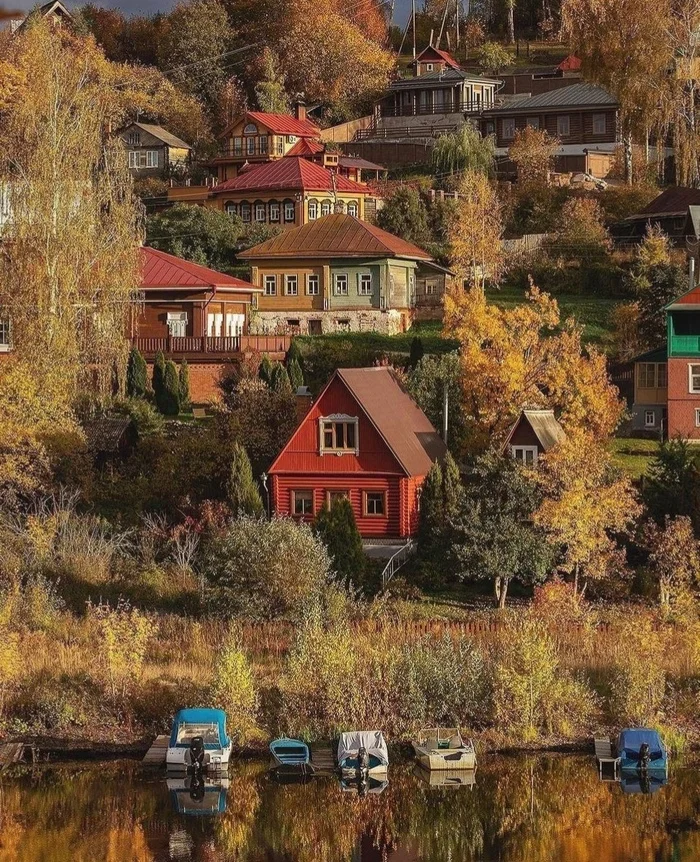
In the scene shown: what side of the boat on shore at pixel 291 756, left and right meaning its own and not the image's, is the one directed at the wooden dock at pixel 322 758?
right

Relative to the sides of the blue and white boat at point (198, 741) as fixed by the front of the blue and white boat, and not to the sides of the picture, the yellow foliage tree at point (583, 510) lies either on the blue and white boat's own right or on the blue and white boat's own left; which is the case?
on the blue and white boat's own right

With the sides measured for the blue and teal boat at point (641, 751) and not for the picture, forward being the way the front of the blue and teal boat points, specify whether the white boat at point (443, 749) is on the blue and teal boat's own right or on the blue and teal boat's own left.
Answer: on the blue and teal boat's own left

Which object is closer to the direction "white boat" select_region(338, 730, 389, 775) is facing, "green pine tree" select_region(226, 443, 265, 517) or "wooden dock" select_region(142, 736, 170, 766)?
the green pine tree

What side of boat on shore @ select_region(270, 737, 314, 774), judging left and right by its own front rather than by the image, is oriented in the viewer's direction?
back

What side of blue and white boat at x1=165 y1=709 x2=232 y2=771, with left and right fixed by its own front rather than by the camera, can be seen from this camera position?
back

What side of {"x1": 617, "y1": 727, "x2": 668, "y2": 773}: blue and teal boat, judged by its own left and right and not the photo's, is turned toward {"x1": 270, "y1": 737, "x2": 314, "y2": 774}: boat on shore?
left

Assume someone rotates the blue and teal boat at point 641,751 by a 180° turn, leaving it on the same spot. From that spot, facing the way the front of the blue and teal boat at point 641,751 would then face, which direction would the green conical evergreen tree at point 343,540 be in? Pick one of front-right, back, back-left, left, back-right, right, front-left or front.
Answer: back-right

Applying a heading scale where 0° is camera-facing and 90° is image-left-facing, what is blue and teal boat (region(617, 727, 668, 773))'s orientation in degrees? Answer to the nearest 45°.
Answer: approximately 180°
